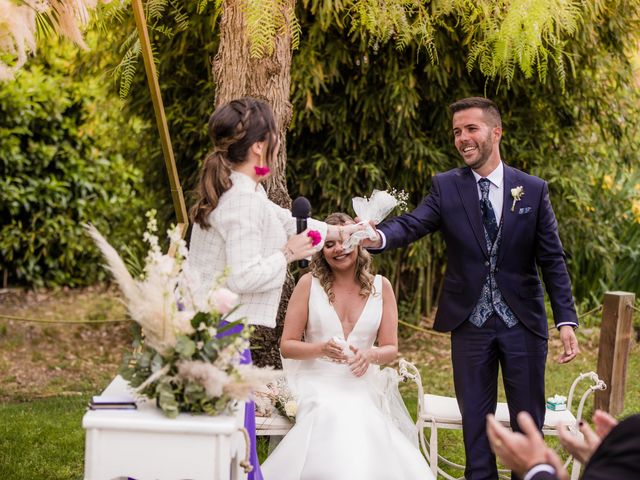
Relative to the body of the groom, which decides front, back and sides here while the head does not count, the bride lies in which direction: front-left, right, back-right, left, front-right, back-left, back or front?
right

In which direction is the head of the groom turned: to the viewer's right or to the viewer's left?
to the viewer's left

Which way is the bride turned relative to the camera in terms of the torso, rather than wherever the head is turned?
toward the camera

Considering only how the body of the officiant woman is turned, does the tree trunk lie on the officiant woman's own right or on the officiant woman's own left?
on the officiant woman's own left

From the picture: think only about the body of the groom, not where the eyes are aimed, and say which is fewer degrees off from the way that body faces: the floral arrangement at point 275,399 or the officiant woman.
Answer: the officiant woman

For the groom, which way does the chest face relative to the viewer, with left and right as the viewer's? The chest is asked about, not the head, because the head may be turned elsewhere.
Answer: facing the viewer

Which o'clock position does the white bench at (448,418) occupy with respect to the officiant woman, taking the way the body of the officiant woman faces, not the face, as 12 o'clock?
The white bench is roughly at 12 o'clock from the officiant woman.

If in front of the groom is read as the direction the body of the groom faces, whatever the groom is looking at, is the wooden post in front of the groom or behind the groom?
behind

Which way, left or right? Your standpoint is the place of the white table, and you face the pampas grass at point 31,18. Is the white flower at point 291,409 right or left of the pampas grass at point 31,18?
right

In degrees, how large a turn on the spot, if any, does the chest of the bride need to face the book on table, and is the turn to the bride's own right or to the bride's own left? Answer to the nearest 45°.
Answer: approximately 45° to the bride's own right

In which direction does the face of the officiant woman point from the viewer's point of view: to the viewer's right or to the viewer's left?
to the viewer's right
